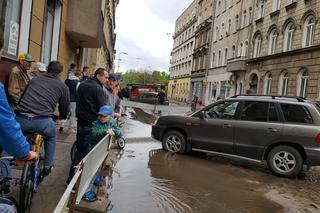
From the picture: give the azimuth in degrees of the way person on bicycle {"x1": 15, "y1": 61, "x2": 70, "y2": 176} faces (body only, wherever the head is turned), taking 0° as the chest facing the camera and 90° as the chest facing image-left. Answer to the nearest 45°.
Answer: approximately 225°

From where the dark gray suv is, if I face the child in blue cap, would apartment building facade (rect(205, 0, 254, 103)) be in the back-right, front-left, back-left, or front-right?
back-right

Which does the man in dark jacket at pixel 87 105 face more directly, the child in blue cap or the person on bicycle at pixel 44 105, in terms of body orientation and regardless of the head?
the child in blue cap

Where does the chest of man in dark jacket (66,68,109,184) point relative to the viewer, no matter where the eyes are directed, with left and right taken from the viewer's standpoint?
facing away from the viewer and to the right of the viewer

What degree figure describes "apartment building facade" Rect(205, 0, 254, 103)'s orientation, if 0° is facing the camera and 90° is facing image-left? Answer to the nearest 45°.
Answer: approximately 45°
